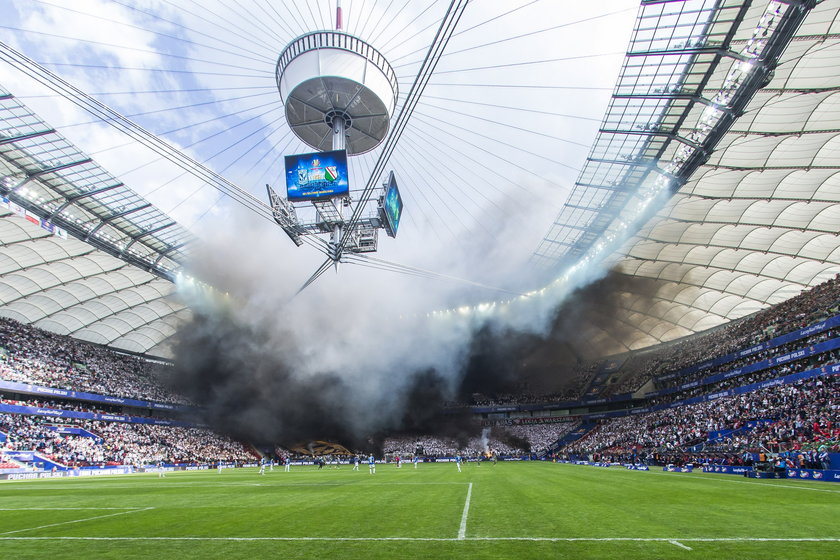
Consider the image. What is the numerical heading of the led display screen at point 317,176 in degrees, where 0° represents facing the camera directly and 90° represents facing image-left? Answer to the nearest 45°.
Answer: approximately 0°

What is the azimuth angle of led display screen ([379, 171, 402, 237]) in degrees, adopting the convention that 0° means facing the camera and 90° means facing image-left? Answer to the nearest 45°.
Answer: approximately 270°

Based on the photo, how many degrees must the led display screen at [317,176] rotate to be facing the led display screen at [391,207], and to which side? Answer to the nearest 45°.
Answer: approximately 90° to its left

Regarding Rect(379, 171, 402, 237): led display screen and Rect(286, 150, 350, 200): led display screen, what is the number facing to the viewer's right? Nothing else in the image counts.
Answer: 1

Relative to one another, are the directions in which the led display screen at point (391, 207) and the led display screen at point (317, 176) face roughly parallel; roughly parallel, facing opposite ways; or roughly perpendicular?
roughly perpendicular

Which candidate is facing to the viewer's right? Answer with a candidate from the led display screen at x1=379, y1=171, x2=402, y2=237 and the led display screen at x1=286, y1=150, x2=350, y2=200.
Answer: the led display screen at x1=379, y1=171, x2=402, y2=237

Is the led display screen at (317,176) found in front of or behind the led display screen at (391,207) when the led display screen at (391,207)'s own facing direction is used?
behind
